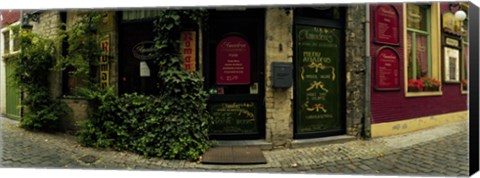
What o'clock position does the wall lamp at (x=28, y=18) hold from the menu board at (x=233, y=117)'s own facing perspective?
The wall lamp is roughly at 3 o'clock from the menu board.

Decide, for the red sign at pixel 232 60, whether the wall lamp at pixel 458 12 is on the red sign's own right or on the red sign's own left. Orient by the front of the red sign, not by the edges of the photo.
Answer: on the red sign's own left

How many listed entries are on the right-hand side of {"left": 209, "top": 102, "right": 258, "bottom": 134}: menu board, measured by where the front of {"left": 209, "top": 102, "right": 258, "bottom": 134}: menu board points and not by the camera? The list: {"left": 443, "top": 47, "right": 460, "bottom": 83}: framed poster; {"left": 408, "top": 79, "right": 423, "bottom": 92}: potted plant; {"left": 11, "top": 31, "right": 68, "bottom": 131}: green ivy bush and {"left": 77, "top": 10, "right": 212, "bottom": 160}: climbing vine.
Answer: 2

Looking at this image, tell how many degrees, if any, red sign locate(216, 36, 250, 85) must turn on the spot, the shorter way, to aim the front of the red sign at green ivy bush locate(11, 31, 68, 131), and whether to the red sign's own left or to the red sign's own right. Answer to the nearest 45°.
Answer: approximately 90° to the red sign's own right

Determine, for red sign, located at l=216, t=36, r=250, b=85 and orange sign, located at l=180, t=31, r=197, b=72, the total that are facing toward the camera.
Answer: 2

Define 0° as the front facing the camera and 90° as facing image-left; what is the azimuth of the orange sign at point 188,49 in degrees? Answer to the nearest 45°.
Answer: approximately 0°

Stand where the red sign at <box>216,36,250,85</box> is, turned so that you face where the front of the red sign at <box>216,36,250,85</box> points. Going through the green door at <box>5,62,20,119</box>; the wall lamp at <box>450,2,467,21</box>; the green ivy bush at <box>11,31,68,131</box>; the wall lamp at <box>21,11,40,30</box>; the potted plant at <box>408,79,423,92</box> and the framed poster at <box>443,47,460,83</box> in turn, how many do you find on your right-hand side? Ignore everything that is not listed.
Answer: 3
